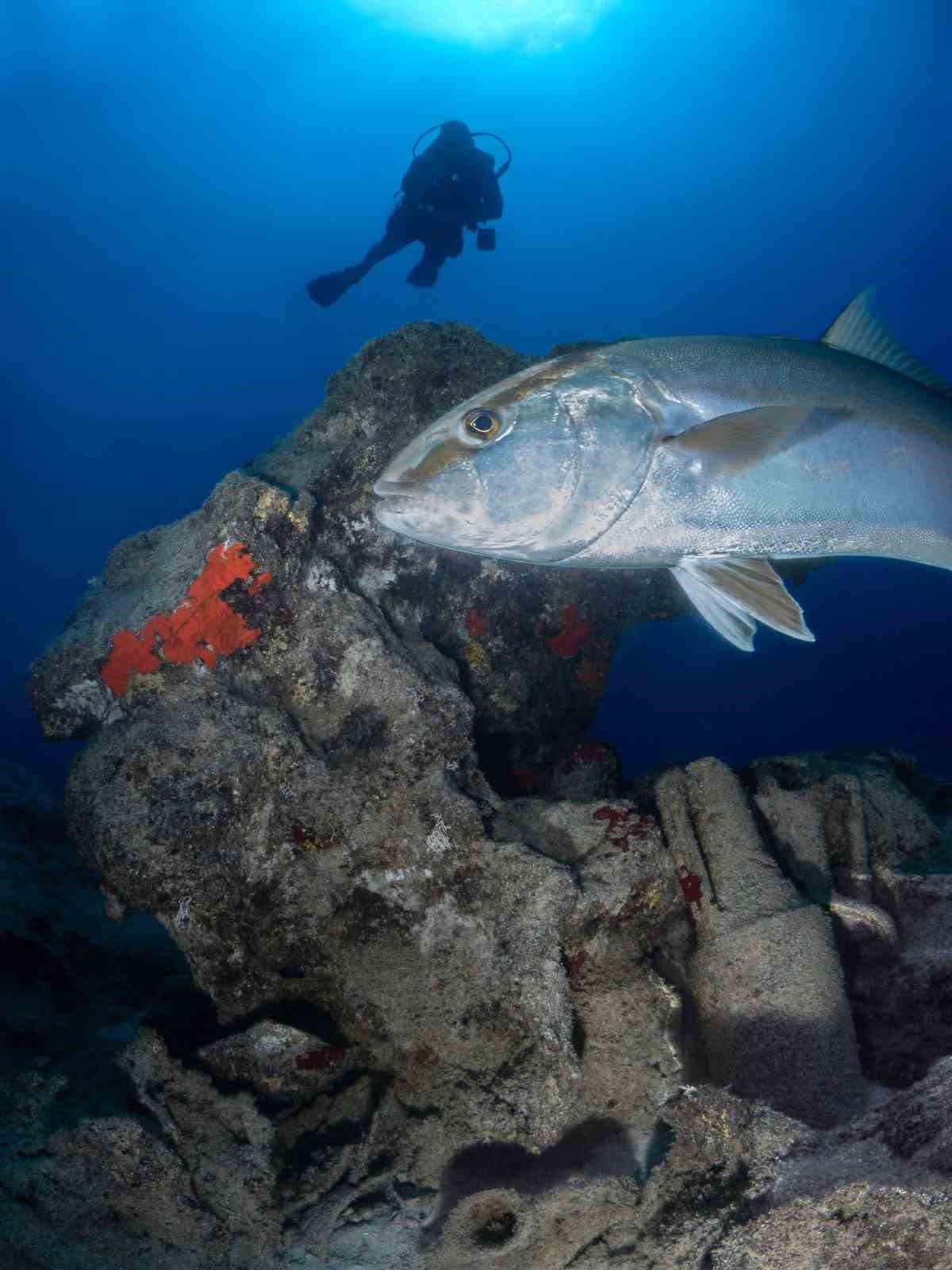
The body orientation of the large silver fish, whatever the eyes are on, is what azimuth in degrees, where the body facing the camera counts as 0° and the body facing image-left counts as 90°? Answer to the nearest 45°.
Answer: approximately 90°

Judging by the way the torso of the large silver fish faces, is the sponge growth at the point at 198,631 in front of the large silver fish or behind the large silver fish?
in front

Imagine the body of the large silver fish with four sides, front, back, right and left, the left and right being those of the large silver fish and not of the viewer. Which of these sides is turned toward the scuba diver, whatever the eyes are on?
right
